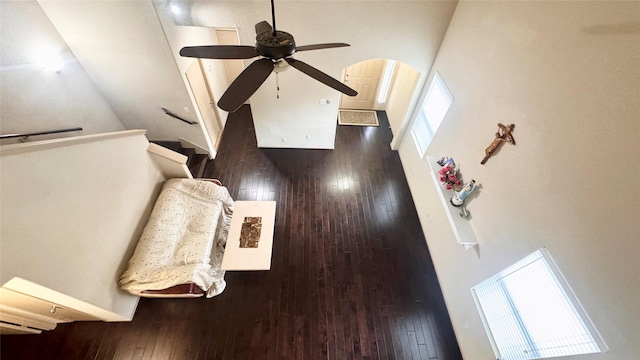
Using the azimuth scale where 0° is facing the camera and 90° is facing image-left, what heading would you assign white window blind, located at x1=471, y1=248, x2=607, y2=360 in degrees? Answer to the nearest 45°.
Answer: approximately 45°

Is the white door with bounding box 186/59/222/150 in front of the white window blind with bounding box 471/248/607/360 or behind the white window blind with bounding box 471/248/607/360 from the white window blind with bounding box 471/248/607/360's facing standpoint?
in front

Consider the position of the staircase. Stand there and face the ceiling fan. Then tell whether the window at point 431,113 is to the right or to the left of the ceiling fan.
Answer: left

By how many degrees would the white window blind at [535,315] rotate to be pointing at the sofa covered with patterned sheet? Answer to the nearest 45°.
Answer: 0° — it already faces it

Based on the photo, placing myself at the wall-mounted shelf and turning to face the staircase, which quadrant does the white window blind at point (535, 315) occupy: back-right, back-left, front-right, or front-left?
back-left

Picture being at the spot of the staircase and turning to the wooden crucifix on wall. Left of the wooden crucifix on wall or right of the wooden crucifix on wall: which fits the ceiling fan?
right

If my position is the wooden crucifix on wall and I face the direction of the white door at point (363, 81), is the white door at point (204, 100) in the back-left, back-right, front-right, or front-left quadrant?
front-left
